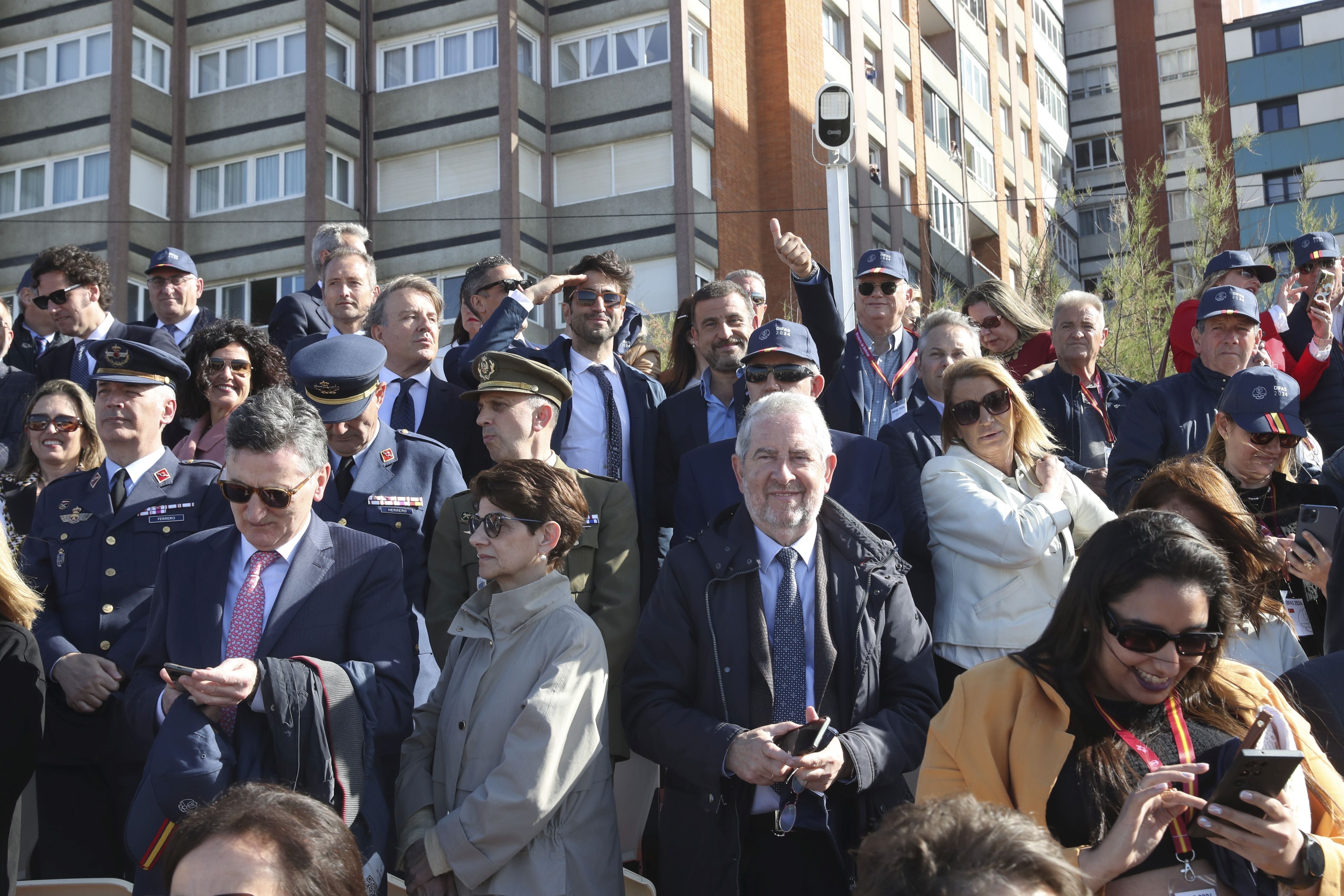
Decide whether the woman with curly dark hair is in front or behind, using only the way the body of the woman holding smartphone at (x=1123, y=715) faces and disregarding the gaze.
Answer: behind

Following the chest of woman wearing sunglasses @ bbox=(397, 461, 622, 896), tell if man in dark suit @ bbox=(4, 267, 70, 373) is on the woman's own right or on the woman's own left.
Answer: on the woman's own right

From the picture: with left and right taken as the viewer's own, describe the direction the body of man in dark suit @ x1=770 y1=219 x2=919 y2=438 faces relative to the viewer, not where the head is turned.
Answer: facing the viewer

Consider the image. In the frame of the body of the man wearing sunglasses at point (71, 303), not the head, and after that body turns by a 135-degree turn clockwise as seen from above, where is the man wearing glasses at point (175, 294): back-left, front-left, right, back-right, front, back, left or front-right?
right

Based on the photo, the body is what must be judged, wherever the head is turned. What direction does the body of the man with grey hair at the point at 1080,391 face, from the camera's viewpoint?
toward the camera

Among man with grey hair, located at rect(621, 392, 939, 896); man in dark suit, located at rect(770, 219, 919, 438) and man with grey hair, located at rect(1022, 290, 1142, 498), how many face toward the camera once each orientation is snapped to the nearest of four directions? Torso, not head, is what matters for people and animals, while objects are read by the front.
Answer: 3

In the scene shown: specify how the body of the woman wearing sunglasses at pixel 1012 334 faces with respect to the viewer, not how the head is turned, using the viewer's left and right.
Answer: facing the viewer and to the left of the viewer

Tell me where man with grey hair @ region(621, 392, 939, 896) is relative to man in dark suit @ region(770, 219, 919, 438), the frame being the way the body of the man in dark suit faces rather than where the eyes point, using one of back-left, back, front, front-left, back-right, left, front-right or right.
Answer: front

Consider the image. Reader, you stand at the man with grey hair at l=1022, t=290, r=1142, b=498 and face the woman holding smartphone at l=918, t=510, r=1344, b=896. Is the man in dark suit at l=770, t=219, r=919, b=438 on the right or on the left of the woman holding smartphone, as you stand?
right

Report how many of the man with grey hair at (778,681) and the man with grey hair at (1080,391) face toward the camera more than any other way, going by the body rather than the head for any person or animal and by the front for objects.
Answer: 2

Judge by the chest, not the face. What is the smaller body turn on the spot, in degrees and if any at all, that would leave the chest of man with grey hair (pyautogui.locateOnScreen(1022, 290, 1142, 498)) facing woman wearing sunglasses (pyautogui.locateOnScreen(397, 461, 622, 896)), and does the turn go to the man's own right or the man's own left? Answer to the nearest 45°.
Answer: approximately 45° to the man's own right

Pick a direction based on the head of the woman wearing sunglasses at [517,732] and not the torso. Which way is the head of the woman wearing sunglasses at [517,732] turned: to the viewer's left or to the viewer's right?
to the viewer's left

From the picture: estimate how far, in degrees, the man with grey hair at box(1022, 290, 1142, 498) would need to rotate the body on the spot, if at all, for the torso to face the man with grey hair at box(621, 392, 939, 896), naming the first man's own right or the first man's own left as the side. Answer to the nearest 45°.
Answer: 0° — they already face them

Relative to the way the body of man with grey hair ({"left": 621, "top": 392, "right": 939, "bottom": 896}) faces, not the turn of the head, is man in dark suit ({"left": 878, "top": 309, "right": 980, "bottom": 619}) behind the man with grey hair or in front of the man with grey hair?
behind

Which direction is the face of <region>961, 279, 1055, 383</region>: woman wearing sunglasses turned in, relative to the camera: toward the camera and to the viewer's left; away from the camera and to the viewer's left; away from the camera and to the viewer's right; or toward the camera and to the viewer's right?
toward the camera and to the viewer's left

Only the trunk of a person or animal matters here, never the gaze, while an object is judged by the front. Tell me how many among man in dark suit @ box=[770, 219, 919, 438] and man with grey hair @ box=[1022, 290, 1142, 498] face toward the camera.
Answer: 2
